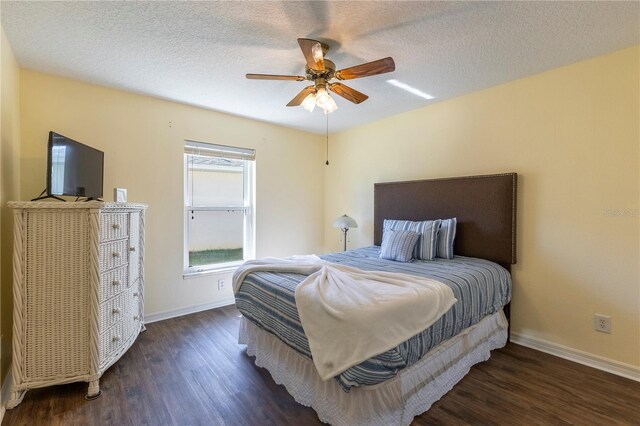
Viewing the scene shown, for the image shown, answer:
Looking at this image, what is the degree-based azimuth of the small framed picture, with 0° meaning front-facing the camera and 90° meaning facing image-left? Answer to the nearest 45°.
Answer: approximately 315°

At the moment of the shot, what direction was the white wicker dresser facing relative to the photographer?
facing to the right of the viewer

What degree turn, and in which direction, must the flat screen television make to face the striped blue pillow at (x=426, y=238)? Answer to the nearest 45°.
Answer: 0° — it already faces it

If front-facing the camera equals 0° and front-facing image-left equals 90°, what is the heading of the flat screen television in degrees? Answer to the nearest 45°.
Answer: approximately 315°

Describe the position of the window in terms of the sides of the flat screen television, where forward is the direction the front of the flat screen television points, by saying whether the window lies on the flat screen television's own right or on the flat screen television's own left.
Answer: on the flat screen television's own left

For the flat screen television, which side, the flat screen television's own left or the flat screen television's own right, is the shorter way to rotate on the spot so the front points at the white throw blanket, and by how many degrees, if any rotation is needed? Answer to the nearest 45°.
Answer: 0° — it already faces it

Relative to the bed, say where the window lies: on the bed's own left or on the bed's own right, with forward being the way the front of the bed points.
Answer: on the bed's own right

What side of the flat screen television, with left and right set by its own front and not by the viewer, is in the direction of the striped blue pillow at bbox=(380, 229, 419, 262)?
front

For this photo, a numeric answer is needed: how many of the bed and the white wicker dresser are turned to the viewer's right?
1

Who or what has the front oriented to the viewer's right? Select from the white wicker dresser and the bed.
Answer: the white wicker dresser
